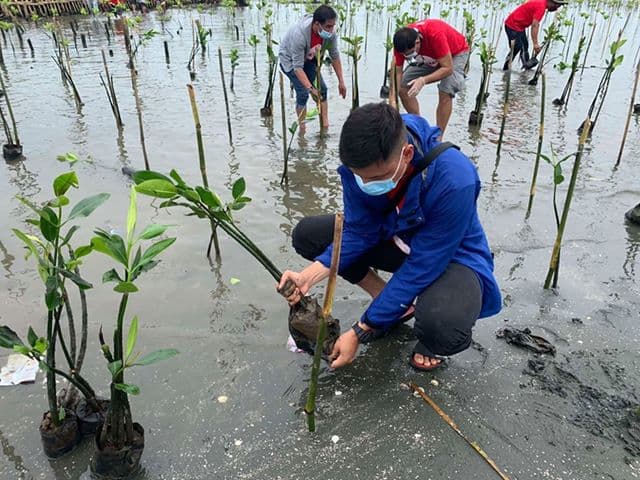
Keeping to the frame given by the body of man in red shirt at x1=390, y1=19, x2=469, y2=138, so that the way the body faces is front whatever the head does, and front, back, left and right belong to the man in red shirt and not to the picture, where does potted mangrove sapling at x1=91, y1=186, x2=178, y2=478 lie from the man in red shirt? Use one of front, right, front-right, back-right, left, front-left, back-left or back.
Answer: front-left

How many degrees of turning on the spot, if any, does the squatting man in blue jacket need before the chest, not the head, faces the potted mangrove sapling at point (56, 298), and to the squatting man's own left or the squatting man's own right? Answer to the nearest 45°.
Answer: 0° — they already face it

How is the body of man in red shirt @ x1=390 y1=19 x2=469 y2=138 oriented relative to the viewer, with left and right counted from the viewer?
facing the viewer and to the left of the viewer

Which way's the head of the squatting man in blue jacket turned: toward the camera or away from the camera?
toward the camera

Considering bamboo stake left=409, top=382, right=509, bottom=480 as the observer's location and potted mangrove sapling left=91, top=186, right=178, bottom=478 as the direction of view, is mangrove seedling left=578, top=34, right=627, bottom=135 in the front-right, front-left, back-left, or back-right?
back-right

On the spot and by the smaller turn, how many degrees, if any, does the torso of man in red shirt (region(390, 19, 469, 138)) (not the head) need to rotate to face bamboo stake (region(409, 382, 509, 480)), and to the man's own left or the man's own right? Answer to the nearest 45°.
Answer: approximately 45° to the man's own left

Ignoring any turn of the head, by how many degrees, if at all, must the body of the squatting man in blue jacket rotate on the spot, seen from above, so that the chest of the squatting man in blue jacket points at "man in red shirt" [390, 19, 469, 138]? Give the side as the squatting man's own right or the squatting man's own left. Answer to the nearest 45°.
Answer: approximately 135° to the squatting man's own right

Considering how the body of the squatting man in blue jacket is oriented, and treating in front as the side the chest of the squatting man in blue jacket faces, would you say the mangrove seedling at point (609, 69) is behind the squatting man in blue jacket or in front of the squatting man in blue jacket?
behind

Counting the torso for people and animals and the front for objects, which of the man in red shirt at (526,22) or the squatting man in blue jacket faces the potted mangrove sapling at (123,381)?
the squatting man in blue jacket
